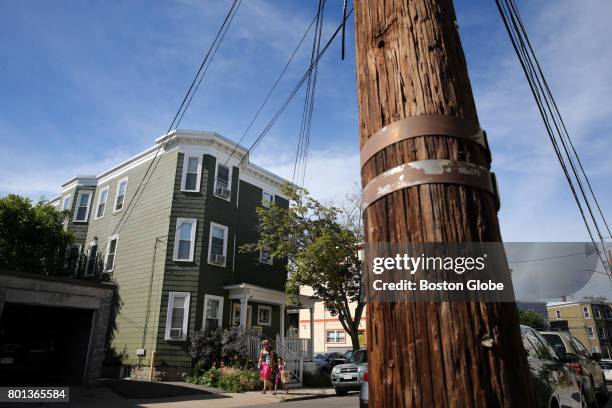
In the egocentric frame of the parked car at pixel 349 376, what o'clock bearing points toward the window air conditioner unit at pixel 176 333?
The window air conditioner unit is roughly at 2 o'clock from the parked car.

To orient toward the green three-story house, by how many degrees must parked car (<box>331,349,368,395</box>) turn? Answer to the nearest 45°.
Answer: approximately 45° to its right

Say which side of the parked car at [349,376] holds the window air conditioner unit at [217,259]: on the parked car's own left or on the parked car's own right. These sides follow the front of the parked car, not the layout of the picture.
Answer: on the parked car's own right

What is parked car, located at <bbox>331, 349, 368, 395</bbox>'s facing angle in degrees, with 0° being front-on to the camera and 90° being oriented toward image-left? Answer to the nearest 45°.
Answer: approximately 45°

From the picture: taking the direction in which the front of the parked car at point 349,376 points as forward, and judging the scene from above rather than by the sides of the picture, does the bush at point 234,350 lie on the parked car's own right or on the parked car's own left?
on the parked car's own right

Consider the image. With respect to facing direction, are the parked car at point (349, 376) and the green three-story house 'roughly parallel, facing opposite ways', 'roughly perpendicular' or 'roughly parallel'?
roughly perpendicular
